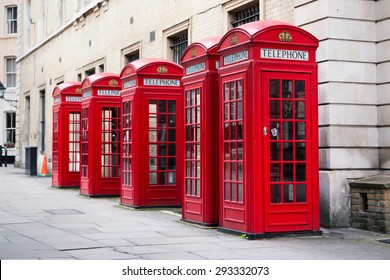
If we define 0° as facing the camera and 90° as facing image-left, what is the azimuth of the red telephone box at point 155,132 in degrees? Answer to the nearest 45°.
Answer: approximately 0°

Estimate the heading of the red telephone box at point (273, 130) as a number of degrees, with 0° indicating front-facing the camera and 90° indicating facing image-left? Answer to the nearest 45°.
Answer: approximately 315°

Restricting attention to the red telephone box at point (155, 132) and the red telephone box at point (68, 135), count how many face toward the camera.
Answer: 2

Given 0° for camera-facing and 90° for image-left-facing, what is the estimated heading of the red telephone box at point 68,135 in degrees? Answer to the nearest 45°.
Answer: approximately 0°
